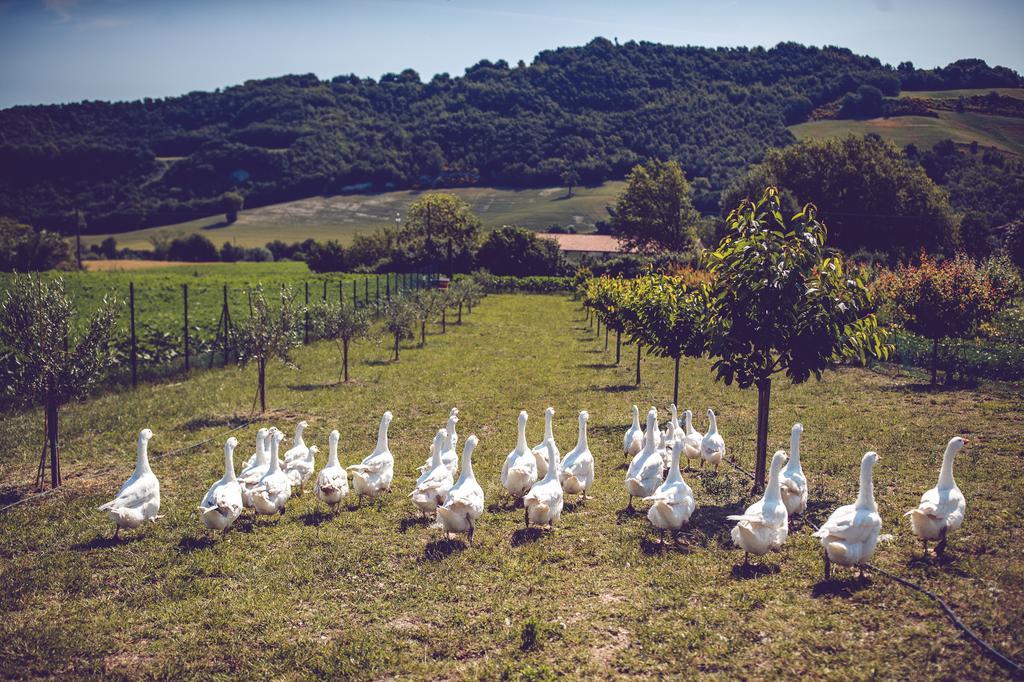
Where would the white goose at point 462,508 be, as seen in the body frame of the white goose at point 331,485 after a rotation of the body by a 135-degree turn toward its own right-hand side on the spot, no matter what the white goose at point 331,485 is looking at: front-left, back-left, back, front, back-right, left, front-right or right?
front

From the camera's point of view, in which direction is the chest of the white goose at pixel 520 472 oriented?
away from the camera

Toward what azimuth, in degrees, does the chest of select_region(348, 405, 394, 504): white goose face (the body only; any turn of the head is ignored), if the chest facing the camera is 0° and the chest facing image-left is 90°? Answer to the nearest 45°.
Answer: approximately 225°

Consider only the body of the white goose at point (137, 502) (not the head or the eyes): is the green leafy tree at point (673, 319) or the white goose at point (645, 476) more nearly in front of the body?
the green leafy tree

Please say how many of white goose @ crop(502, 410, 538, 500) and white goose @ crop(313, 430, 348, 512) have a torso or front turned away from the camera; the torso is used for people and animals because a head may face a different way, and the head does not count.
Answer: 2

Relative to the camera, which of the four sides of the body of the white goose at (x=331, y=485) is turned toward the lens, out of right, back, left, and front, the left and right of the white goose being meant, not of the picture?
back

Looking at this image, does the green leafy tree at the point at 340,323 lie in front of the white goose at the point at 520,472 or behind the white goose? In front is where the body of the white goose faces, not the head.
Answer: in front
